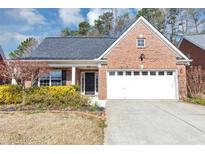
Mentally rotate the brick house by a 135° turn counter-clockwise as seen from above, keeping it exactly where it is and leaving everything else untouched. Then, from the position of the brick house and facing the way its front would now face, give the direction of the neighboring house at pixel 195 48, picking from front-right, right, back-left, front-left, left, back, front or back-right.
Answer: front

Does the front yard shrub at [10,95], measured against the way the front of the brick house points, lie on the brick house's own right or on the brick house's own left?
on the brick house's own right

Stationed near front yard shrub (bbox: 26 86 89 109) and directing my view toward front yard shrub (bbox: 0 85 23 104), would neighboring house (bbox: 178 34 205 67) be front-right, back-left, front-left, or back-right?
back-right

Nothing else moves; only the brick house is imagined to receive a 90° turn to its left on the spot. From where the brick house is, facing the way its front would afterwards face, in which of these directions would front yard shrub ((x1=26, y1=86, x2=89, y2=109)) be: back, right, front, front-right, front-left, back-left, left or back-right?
back-right

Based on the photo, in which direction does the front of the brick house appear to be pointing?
toward the camera
